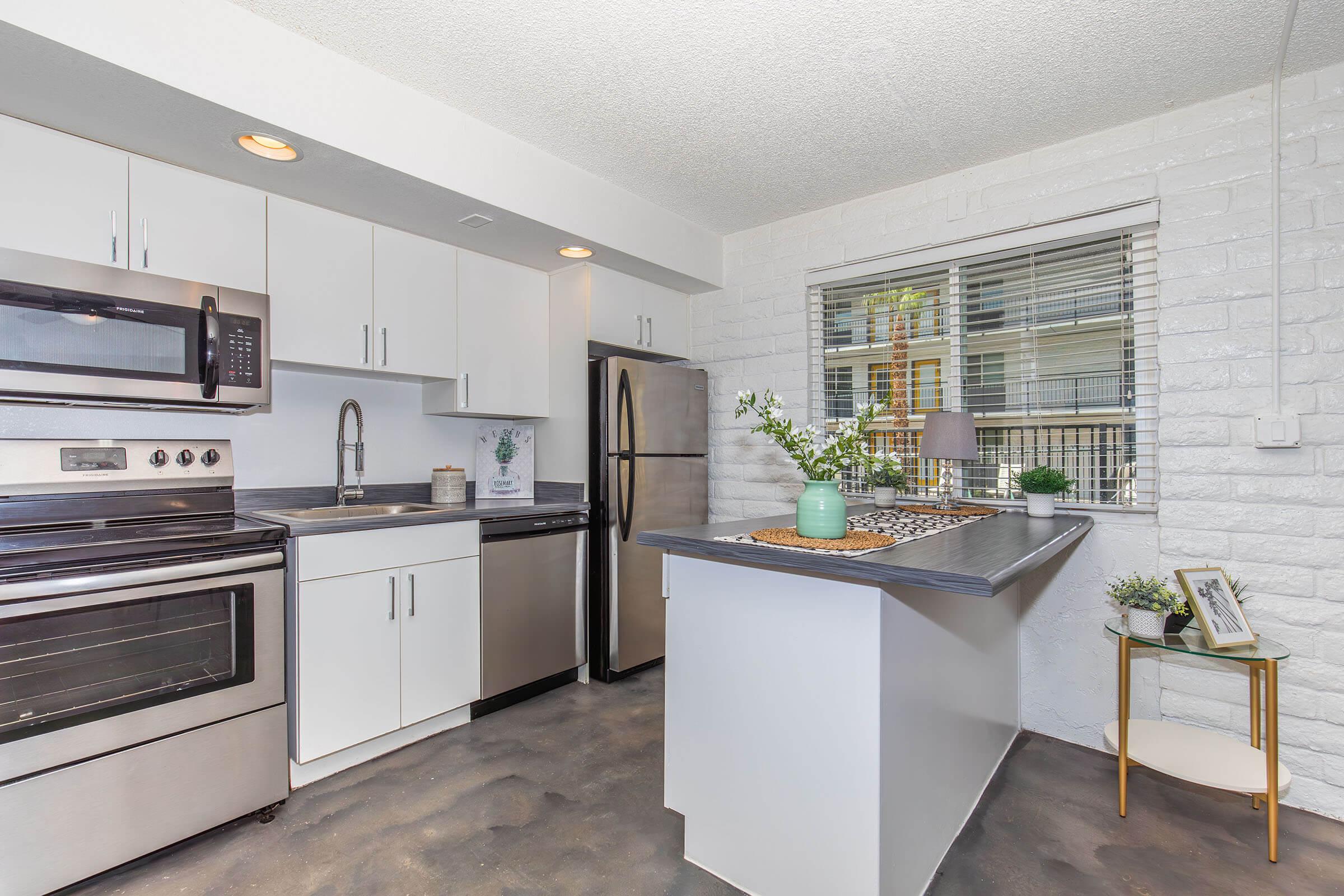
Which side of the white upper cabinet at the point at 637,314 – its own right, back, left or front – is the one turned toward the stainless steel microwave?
right

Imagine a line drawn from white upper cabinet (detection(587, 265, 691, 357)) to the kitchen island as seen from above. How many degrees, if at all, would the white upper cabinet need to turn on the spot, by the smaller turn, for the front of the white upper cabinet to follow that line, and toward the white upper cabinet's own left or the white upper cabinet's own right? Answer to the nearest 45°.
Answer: approximately 45° to the white upper cabinet's own right

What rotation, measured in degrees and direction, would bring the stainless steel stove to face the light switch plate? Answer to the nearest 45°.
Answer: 0° — it already faces it

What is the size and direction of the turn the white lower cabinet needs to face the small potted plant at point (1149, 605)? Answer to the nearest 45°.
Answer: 0° — it already faces it

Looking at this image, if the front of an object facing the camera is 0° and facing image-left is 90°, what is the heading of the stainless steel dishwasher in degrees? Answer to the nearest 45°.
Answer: approximately 315°

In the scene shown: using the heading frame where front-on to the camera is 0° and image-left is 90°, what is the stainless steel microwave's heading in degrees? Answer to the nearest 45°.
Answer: approximately 315°
